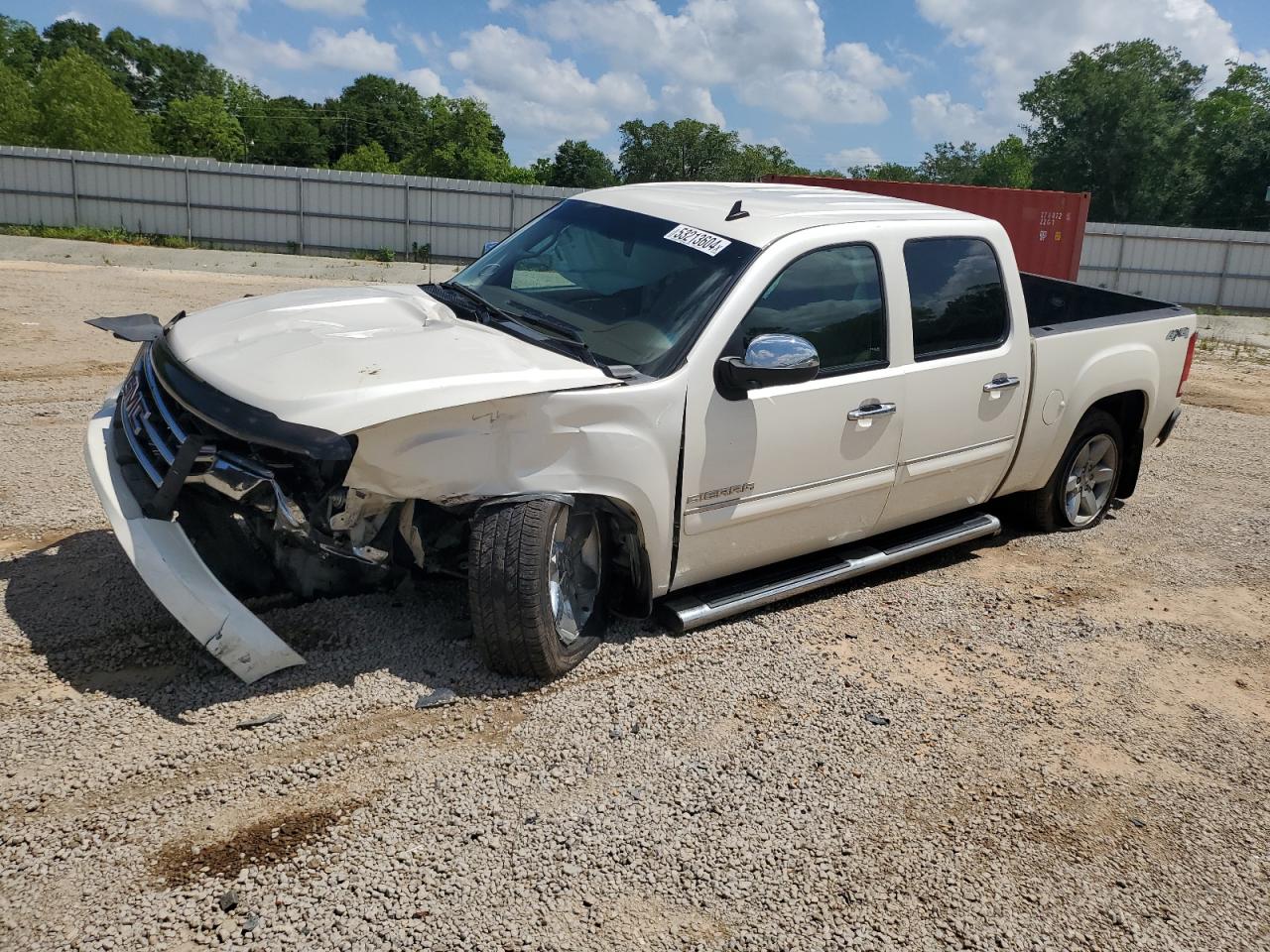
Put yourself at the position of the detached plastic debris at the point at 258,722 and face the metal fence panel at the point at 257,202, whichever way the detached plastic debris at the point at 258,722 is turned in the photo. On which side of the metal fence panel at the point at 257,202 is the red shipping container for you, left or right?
right

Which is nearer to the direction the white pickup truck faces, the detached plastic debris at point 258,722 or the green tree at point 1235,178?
the detached plastic debris

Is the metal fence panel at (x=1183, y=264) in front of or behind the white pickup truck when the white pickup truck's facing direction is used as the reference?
behind

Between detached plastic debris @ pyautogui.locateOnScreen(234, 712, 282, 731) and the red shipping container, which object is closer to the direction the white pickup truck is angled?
the detached plastic debris

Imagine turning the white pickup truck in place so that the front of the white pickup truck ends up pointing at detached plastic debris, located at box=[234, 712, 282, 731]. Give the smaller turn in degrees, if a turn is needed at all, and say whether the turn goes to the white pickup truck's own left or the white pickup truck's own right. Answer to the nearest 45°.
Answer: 0° — it already faces it

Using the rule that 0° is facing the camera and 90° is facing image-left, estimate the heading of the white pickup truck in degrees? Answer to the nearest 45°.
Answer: approximately 45°

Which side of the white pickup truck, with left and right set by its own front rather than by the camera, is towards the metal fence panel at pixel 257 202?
right

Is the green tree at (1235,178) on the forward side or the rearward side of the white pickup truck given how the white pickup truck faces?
on the rearward side
